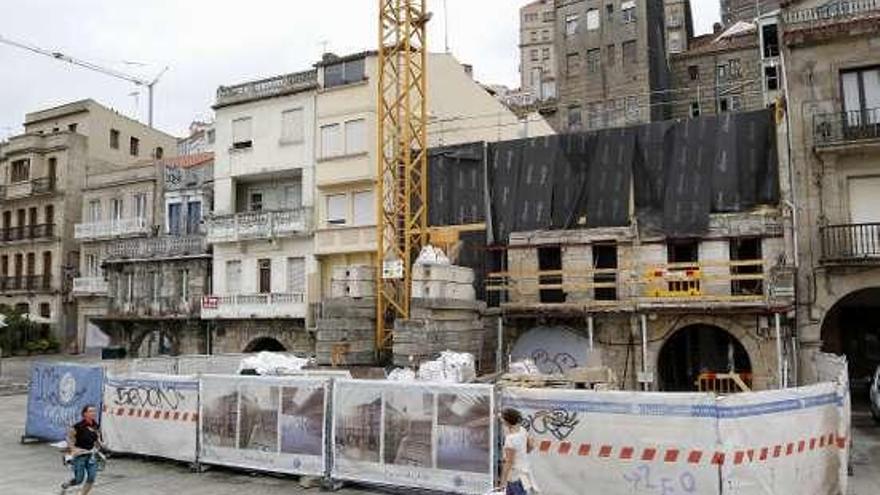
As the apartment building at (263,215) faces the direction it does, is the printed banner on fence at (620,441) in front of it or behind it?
in front

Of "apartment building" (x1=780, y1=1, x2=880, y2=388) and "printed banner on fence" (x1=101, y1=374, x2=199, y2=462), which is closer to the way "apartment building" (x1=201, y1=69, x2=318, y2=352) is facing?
the printed banner on fence

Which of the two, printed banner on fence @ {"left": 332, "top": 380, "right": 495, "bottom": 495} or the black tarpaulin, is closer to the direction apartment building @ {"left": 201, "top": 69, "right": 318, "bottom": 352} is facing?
the printed banner on fence

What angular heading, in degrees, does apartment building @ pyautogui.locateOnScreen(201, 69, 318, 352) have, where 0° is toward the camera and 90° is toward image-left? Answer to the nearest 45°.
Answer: approximately 0°

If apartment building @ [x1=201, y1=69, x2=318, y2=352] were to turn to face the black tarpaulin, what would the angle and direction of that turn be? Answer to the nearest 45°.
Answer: approximately 45° to its left

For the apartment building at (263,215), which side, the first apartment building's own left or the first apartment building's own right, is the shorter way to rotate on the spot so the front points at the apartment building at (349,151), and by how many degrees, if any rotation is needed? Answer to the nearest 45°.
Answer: approximately 45° to the first apartment building's own left

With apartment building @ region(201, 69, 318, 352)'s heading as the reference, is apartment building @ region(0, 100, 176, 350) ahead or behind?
behind

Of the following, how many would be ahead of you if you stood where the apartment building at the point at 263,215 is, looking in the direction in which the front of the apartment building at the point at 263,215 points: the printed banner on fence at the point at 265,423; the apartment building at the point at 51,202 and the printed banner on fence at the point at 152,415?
2

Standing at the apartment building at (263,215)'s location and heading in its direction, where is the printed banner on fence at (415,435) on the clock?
The printed banner on fence is roughly at 12 o'clock from the apartment building.

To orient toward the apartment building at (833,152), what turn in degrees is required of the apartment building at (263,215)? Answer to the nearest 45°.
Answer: approximately 45° to its left

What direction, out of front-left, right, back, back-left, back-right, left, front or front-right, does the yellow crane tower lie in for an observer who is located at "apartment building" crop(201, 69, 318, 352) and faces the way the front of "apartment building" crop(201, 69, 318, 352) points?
front-left

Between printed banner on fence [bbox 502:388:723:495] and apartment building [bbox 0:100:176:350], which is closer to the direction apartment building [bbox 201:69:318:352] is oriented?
the printed banner on fence

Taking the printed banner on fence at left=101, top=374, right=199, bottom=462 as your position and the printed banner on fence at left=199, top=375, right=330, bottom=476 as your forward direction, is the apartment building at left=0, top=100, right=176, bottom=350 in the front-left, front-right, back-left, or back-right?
back-left

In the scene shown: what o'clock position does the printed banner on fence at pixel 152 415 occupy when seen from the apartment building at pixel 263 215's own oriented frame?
The printed banner on fence is roughly at 12 o'clock from the apartment building.

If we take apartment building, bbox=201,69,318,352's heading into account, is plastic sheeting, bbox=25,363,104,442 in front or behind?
in front
